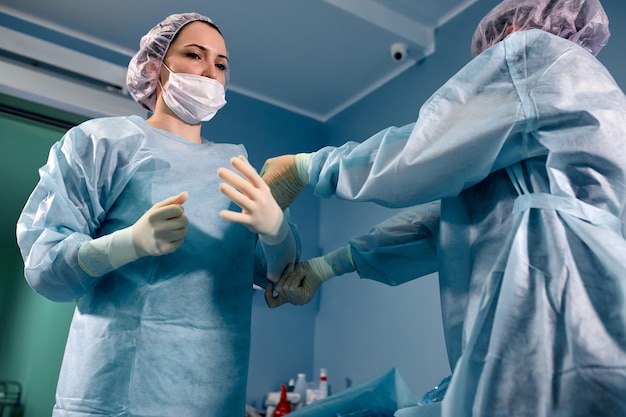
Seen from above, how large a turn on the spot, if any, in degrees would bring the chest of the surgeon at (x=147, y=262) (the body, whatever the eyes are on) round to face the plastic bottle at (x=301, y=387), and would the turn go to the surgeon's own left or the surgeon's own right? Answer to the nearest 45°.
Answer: approximately 90° to the surgeon's own left

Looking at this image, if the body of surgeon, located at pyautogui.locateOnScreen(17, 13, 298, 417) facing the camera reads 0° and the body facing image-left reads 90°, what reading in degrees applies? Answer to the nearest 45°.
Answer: approximately 315°
